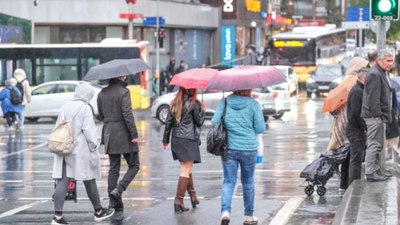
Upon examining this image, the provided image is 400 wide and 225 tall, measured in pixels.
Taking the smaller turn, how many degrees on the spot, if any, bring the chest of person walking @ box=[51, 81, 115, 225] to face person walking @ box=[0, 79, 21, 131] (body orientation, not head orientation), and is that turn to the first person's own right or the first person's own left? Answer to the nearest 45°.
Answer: approximately 45° to the first person's own left

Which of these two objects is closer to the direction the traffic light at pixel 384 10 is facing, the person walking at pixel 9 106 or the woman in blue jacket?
the woman in blue jacket

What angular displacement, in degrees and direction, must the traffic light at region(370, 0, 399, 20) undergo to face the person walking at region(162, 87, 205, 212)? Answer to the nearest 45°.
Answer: approximately 45° to its right

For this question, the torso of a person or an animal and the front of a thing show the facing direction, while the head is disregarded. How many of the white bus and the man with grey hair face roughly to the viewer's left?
1

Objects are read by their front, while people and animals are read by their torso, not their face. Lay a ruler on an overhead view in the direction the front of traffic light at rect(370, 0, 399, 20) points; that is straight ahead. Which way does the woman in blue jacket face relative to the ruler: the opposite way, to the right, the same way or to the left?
the opposite way

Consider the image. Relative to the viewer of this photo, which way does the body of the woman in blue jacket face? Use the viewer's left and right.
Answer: facing away from the viewer

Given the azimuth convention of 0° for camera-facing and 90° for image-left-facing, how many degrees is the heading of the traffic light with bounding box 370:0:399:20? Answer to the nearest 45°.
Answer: approximately 0°

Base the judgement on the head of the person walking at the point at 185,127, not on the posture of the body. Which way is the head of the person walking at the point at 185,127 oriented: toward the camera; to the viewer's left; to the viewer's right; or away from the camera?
away from the camera

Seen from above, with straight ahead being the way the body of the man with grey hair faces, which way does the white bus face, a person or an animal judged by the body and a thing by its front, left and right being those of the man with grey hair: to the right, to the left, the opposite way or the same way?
the opposite way

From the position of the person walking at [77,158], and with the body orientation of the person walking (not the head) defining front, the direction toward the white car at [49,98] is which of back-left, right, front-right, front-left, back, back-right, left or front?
front-left

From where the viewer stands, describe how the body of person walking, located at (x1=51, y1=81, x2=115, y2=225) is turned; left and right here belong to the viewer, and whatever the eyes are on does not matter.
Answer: facing away from the viewer and to the right of the viewer

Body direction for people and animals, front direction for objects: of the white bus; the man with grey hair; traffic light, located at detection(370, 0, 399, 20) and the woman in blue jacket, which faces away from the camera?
the woman in blue jacket
